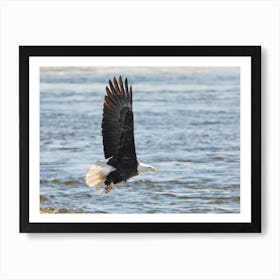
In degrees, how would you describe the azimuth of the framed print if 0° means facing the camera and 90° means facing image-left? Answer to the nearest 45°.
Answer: approximately 0°
